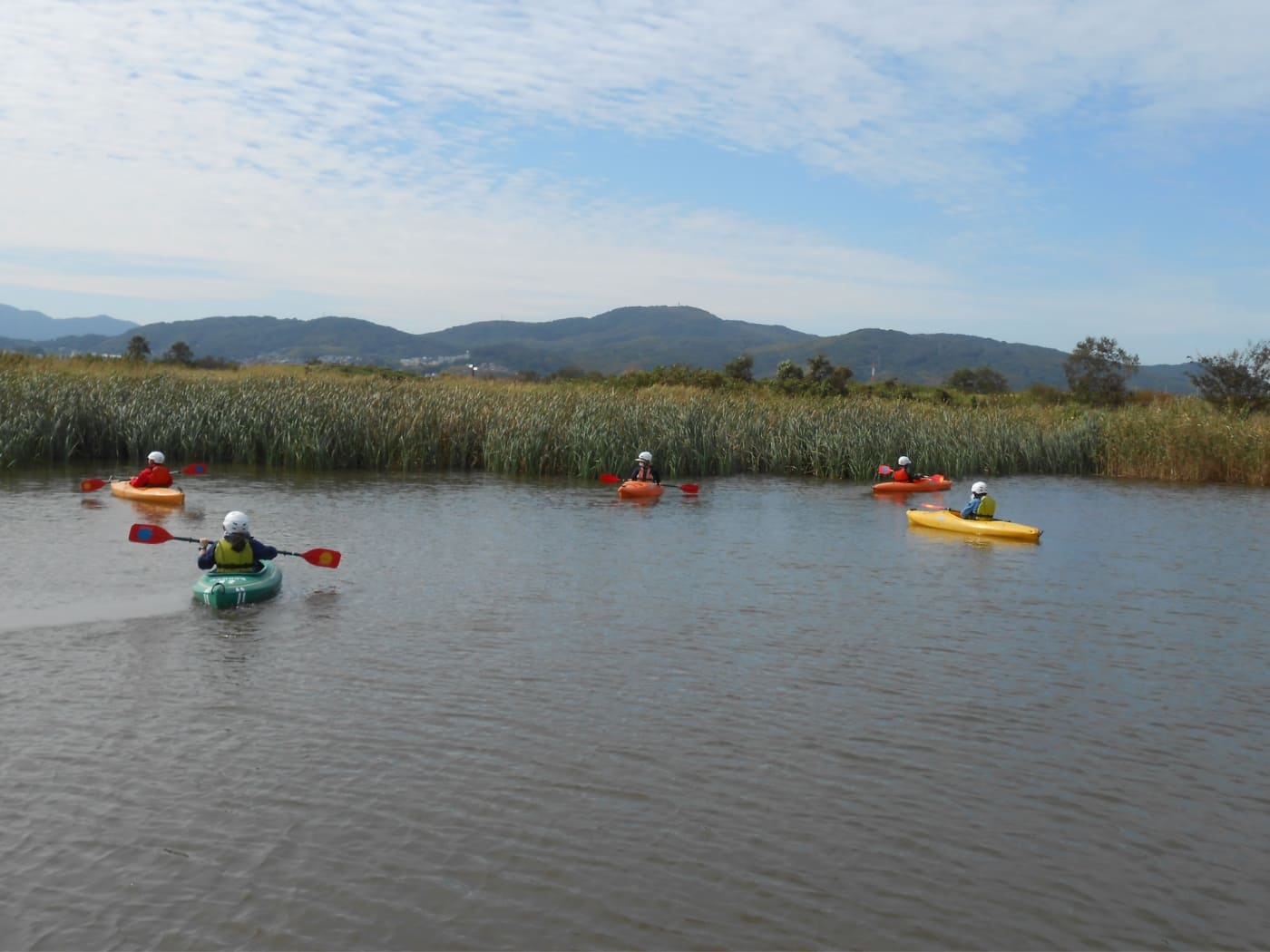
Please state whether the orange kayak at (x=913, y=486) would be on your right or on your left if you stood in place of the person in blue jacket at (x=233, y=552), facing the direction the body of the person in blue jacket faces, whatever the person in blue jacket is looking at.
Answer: on your right

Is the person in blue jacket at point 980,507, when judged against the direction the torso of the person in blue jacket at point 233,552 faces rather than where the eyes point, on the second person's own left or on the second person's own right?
on the second person's own right

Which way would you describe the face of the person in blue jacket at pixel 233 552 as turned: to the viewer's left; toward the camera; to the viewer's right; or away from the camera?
away from the camera

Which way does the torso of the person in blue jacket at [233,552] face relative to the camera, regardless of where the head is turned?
away from the camera

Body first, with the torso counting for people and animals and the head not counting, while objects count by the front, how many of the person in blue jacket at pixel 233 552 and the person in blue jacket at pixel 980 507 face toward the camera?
0
